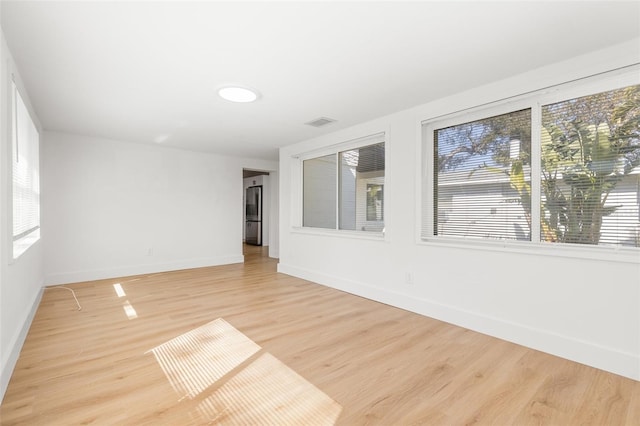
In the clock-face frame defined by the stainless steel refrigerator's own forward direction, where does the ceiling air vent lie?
The ceiling air vent is roughly at 10 o'clock from the stainless steel refrigerator.

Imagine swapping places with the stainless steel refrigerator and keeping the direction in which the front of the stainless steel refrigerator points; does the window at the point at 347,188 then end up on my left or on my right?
on my left

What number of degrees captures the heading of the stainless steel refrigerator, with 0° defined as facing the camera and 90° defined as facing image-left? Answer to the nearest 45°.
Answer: approximately 45°

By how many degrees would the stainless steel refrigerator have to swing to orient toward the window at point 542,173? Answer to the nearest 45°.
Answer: approximately 45° to its left

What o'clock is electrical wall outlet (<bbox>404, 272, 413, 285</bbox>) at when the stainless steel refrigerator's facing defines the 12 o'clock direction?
The electrical wall outlet is roughly at 10 o'clock from the stainless steel refrigerator.
